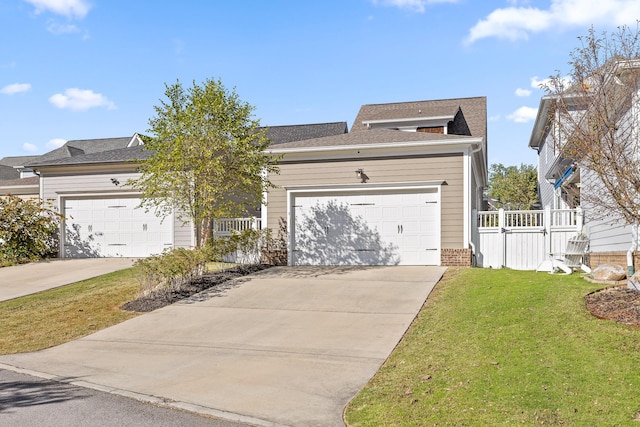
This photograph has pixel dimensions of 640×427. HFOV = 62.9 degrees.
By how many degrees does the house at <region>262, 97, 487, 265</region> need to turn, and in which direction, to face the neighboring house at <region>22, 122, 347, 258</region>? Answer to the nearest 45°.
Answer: approximately 90° to its right

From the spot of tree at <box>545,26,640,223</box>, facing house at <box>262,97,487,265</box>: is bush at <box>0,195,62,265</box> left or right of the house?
left

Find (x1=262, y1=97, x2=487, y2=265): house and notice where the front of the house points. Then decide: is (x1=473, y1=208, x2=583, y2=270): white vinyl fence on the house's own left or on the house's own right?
on the house's own left

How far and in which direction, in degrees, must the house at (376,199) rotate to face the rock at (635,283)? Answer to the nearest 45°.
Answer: approximately 45° to its left

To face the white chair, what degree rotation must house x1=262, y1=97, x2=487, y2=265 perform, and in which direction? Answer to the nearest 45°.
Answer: approximately 90° to its left

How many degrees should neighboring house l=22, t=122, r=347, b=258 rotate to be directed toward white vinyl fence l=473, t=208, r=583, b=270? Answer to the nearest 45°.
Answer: approximately 45° to its left

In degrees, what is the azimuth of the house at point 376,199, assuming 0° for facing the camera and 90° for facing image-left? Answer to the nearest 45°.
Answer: approximately 0°

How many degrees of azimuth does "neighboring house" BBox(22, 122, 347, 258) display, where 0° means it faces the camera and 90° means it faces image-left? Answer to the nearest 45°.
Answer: approximately 0°

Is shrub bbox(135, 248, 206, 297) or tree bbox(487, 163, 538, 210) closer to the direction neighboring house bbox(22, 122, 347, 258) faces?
the shrub

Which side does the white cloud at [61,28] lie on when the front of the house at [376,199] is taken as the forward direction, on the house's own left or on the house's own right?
on the house's own right

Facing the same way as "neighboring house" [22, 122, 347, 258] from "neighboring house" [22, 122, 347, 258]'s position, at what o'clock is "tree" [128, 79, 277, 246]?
The tree is roughly at 11 o'clock from the neighboring house.

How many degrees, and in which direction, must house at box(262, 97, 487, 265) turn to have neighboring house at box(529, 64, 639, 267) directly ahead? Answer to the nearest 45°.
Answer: approximately 45° to its left

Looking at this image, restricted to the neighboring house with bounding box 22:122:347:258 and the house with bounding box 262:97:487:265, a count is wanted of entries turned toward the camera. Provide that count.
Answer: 2
